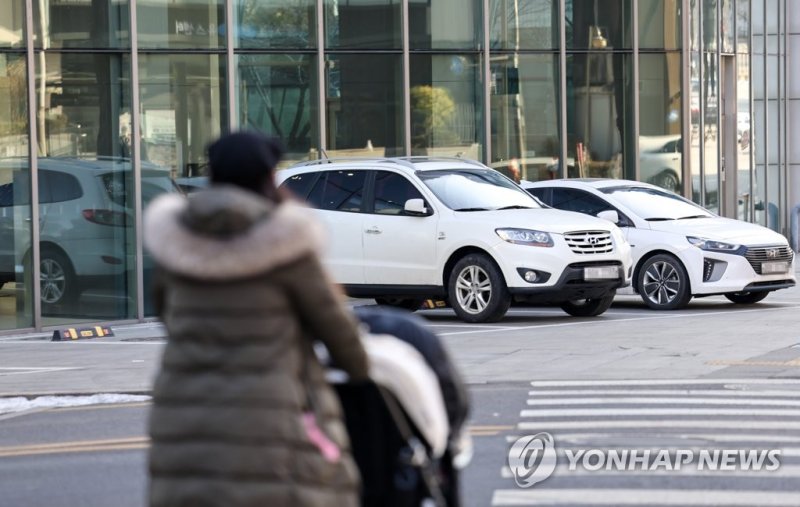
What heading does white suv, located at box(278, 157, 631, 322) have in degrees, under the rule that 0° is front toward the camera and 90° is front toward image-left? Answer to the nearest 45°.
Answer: approximately 315°

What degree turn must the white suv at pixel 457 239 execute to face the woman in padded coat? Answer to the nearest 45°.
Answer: approximately 45° to its right

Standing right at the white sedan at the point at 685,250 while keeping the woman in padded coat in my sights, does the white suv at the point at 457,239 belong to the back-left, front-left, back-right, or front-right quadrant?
front-right

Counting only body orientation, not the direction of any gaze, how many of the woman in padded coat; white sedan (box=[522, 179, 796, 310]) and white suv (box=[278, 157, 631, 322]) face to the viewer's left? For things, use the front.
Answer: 0

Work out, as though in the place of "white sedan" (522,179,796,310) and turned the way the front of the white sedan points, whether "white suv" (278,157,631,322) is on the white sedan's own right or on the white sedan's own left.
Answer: on the white sedan's own right

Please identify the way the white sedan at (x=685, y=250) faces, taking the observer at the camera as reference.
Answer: facing the viewer and to the right of the viewer

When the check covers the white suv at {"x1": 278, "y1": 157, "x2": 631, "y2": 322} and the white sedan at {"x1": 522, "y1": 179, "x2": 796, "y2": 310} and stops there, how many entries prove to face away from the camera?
0

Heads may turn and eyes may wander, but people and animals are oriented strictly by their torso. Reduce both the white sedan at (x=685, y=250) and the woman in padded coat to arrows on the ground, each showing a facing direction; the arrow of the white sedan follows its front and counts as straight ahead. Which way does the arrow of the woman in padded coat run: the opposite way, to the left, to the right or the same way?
to the left

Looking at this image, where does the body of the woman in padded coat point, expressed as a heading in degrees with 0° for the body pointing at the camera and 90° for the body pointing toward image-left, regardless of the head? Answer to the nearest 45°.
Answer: approximately 225°

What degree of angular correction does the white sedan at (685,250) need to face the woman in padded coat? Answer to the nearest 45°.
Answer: approximately 45° to its right

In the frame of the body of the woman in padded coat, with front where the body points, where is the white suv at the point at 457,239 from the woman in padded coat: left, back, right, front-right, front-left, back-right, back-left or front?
front-left

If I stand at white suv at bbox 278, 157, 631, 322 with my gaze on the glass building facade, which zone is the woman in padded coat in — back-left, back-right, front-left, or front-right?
back-left

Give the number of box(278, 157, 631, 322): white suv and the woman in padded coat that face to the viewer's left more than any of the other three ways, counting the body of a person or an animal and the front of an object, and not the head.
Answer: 0

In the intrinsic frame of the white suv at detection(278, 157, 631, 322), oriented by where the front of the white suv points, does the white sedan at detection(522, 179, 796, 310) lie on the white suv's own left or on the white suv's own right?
on the white suv's own left
